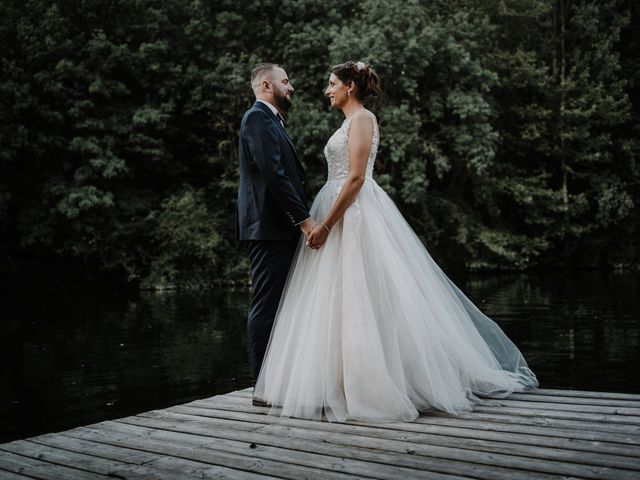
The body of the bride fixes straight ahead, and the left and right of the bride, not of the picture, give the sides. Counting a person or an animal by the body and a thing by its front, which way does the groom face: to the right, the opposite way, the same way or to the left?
the opposite way

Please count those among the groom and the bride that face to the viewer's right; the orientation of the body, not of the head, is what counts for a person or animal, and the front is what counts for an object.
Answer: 1

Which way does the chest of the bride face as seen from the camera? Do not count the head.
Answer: to the viewer's left

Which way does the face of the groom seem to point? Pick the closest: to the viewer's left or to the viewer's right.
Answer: to the viewer's right

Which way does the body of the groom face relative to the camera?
to the viewer's right
